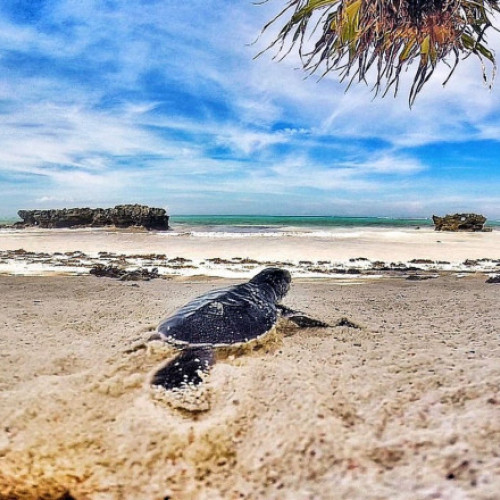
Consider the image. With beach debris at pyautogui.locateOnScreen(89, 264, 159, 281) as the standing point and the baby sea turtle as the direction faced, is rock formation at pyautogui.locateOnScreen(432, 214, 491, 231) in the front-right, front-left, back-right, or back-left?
back-left

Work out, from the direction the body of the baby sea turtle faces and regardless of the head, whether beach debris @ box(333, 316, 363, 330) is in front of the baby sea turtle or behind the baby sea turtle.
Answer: in front

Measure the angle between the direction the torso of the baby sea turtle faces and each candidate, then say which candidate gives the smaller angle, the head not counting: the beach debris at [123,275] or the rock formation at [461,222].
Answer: the rock formation

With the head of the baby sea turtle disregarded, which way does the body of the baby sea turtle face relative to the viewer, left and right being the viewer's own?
facing away from the viewer and to the right of the viewer

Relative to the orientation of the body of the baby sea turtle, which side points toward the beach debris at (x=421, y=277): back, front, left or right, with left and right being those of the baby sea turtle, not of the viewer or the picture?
front
